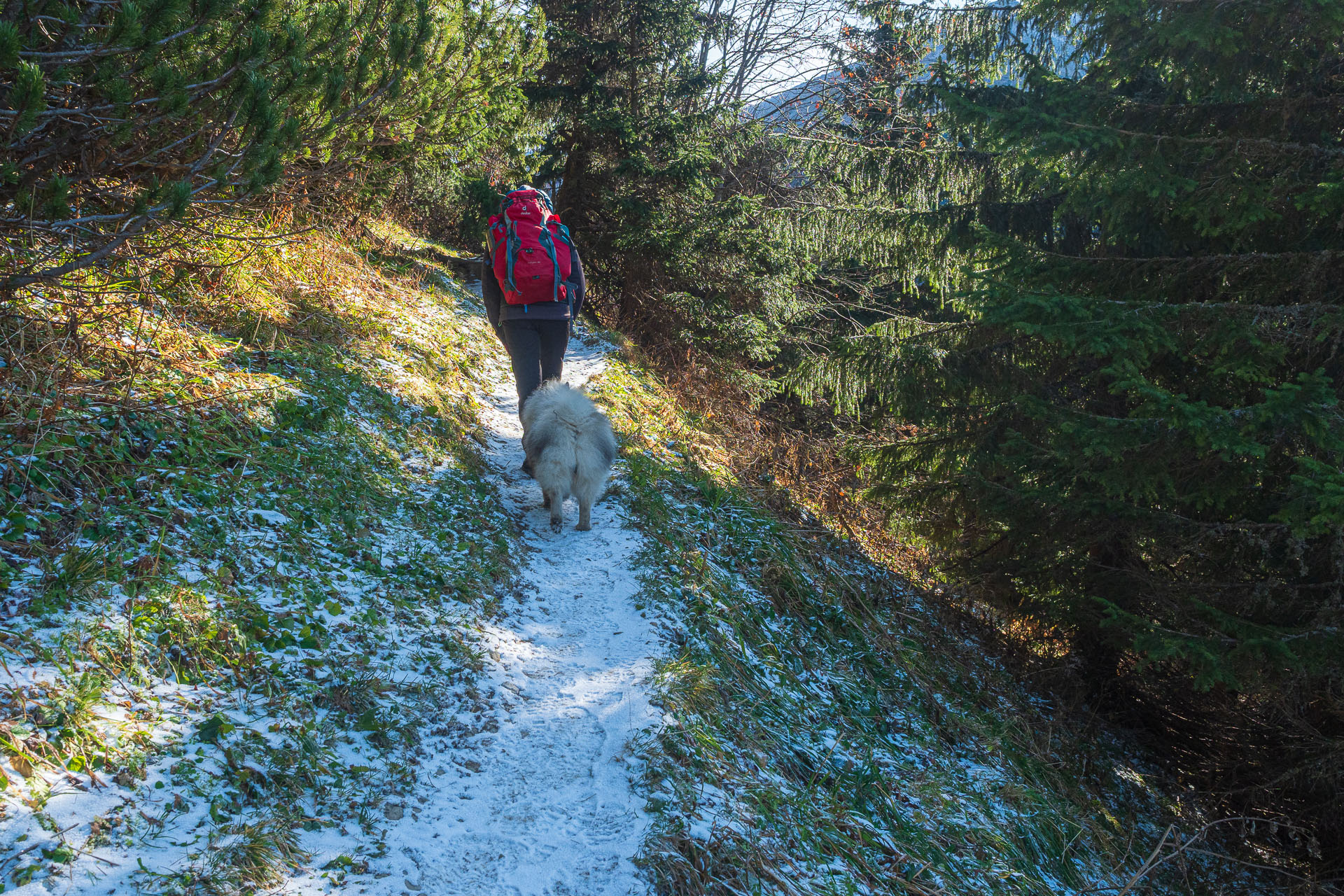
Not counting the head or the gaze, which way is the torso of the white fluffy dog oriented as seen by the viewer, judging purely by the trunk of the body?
away from the camera

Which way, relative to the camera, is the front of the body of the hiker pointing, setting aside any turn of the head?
away from the camera

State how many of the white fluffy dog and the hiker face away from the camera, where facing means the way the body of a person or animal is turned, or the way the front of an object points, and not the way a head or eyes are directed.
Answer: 2
